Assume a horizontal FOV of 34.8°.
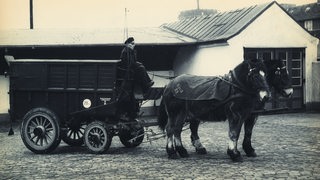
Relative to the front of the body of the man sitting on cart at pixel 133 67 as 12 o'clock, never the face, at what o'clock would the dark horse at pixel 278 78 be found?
The dark horse is roughly at 1 o'clock from the man sitting on cart.

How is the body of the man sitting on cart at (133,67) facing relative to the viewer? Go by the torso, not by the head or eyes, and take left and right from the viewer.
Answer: facing to the right of the viewer

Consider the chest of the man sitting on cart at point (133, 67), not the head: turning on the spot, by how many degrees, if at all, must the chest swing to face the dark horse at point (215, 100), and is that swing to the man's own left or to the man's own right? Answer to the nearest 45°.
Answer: approximately 45° to the man's own right
